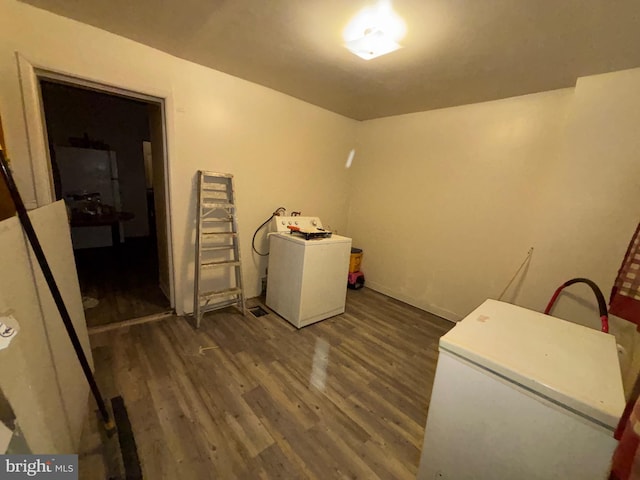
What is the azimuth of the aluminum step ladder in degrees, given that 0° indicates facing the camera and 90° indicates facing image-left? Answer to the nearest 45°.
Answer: approximately 315°

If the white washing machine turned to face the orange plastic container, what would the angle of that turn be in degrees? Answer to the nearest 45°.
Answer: approximately 90° to its left

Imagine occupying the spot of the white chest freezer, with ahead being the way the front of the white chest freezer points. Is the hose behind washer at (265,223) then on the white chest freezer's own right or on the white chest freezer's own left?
on the white chest freezer's own right

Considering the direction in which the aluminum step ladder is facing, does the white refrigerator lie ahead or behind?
behind

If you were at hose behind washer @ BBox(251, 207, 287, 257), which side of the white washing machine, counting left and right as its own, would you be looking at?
back

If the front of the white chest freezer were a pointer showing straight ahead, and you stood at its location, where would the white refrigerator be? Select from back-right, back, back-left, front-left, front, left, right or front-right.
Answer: front-right

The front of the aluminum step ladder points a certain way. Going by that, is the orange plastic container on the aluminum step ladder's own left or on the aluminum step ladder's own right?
on the aluminum step ladder's own left

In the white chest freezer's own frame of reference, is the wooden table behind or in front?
in front

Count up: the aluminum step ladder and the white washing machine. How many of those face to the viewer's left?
0

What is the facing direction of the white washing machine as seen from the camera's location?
facing the viewer and to the right of the viewer

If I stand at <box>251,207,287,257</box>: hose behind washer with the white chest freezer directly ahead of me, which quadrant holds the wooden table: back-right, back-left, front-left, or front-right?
back-right

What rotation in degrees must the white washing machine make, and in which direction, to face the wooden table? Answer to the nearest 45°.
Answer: approximately 180°

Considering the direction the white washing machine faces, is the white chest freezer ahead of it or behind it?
ahead

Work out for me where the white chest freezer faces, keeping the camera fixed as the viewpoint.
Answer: facing the viewer and to the left of the viewer

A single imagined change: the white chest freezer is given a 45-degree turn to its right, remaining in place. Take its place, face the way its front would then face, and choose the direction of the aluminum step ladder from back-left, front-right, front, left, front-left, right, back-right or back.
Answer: front

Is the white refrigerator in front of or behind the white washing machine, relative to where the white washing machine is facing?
behind

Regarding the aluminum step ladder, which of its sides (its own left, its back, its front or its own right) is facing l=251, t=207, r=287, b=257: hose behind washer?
left

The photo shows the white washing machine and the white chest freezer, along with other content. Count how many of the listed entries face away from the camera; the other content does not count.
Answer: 0
